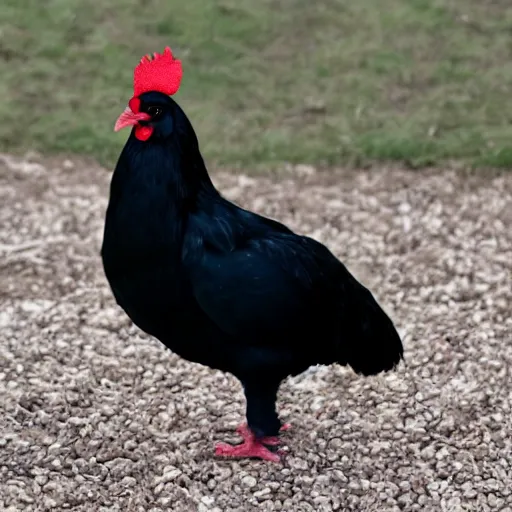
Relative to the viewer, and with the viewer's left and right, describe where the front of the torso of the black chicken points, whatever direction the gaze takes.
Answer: facing to the left of the viewer
